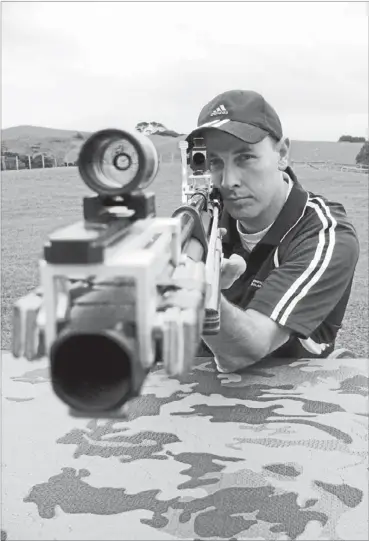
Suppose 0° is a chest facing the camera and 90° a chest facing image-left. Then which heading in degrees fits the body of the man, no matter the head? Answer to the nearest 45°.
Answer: approximately 45°

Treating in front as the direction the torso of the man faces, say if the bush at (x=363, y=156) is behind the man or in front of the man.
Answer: behind
